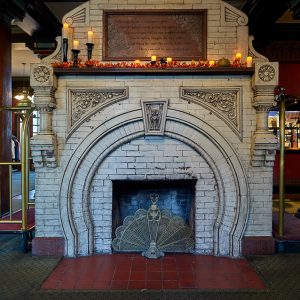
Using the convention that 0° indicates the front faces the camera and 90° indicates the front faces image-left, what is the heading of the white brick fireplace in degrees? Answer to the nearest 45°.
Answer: approximately 0°
